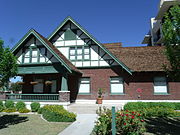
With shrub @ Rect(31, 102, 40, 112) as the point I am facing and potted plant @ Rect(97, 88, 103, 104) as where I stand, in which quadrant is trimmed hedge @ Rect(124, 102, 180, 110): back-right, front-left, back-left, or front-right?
back-left

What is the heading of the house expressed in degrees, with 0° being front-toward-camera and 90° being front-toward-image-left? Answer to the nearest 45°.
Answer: approximately 0°

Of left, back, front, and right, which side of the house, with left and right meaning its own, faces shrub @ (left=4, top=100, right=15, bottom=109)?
right

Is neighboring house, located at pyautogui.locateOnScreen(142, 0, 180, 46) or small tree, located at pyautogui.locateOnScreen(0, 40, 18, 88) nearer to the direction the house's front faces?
the small tree

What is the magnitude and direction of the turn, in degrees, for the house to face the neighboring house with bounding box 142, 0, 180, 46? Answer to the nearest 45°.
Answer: approximately 135° to its left
